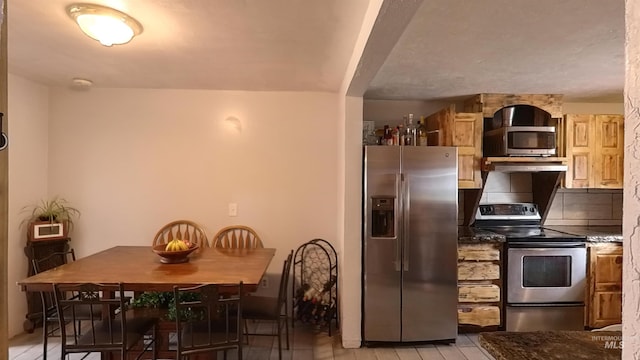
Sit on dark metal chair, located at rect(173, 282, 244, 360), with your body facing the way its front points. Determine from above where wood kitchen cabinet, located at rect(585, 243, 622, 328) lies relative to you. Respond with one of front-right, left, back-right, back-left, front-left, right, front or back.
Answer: right

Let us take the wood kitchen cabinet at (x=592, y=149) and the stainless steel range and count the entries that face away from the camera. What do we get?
0

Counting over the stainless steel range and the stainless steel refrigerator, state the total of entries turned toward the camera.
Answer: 2

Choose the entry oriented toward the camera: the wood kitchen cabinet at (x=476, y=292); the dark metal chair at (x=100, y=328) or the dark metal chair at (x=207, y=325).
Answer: the wood kitchen cabinet

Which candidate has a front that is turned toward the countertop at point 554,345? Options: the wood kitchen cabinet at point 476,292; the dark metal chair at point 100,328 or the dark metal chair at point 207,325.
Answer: the wood kitchen cabinet

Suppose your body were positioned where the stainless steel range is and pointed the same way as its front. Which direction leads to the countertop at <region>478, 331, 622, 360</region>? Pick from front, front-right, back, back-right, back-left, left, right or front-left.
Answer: front

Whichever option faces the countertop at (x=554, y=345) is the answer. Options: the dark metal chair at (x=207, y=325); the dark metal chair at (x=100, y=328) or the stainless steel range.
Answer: the stainless steel range

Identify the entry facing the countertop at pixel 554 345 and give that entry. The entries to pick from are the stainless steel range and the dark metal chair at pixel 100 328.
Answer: the stainless steel range

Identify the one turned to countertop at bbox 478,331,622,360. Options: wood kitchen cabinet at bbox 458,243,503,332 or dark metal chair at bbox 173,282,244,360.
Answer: the wood kitchen cabinet

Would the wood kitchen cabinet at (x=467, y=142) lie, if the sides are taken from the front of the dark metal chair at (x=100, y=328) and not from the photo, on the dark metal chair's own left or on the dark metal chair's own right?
on the dark metal chair's own right

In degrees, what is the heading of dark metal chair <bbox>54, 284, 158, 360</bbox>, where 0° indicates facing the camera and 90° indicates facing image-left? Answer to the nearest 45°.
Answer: approximately 225°

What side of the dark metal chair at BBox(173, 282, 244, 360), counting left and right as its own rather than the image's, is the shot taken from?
back

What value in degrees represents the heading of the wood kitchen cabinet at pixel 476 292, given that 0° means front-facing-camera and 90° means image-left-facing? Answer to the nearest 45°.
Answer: approximately 0°

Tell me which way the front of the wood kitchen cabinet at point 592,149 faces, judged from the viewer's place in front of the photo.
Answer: facing the viewer

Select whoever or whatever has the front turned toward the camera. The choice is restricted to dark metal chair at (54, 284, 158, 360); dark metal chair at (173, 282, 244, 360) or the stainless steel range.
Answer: the stainless steel range

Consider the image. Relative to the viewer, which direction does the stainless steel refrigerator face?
toward the camera

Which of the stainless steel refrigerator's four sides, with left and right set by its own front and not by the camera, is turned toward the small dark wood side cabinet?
right

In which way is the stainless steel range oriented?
toward the camera

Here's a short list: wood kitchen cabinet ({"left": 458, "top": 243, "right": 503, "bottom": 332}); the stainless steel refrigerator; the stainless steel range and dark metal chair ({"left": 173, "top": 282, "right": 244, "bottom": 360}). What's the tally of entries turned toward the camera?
3

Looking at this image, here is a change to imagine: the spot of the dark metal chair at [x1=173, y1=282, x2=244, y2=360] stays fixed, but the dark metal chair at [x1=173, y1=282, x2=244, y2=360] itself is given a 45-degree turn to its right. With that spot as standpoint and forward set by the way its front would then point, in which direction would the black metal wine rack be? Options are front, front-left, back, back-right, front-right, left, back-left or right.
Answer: front
